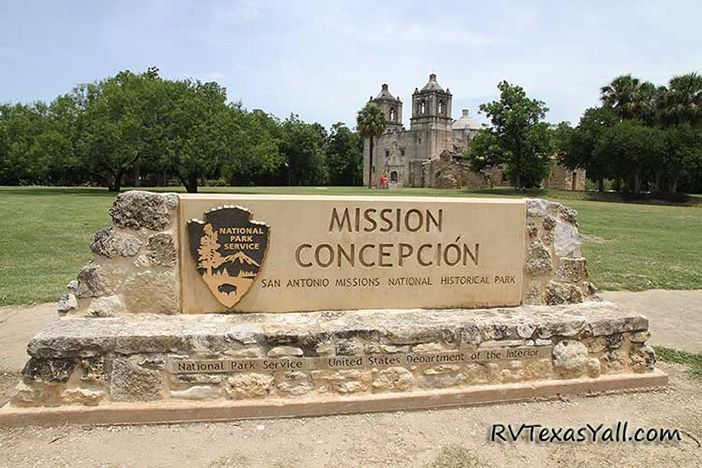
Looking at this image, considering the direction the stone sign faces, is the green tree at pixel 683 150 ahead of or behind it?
behind

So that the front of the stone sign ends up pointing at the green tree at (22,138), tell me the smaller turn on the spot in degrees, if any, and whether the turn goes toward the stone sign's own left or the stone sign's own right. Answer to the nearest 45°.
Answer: approximately 135° to the stone sign's own right

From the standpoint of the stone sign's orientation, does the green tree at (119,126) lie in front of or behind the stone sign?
behind

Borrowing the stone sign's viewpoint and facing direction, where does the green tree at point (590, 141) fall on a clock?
The green tree is roughly at 7 o'clock from the stone sign.

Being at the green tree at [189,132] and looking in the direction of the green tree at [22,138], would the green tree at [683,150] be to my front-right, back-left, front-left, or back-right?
back-right

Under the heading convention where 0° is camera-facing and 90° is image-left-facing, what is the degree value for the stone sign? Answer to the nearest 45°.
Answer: approximately 0°

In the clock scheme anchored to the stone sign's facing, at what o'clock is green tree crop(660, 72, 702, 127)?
The green tree is roughly at 7 o'clock from the stone sign.

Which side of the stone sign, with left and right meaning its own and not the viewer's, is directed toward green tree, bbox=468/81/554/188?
back

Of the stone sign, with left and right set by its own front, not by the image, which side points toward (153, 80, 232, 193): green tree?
back
